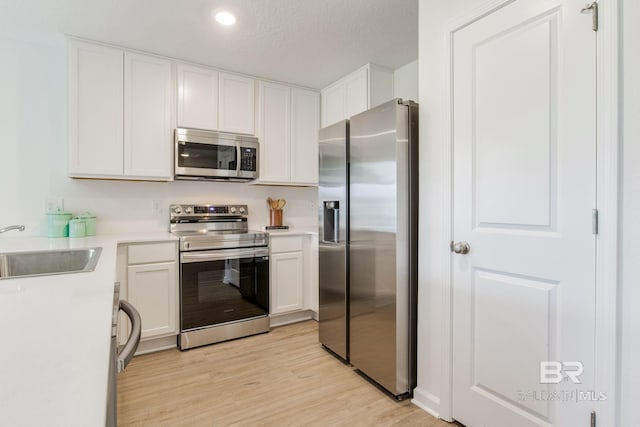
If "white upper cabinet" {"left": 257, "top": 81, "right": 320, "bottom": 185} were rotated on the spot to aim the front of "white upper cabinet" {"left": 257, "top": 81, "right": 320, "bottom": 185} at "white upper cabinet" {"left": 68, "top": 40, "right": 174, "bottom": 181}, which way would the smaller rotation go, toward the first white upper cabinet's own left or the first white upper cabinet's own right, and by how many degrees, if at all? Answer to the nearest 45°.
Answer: approximately 90° to the first white upper cabinet's own right

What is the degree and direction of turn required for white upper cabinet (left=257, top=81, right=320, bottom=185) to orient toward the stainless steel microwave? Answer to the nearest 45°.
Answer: approximately 90° to its right

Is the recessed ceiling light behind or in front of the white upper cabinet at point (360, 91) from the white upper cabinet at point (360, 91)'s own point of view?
in front

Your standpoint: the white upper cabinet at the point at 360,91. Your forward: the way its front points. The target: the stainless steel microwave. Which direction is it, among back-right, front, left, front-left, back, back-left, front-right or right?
front-right

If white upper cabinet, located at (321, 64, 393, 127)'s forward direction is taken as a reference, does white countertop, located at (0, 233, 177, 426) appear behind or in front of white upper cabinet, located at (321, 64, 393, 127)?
in front

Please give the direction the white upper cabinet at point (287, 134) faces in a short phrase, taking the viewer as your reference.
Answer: facing the viewer and to the right of the viewer

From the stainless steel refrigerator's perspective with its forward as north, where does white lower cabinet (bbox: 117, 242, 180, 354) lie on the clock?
The white lower cabinet is roughly at 2 o'clock from the stainless steel refrigerator.
